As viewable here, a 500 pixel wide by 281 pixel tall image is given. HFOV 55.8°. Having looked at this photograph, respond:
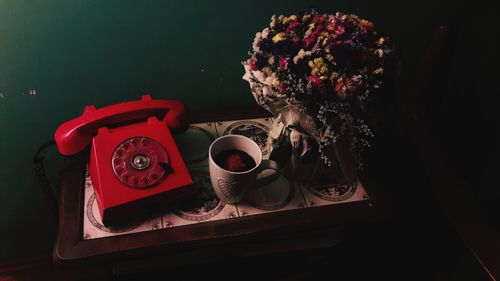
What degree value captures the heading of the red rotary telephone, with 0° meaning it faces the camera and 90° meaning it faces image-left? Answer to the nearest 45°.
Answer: approximately 315°
